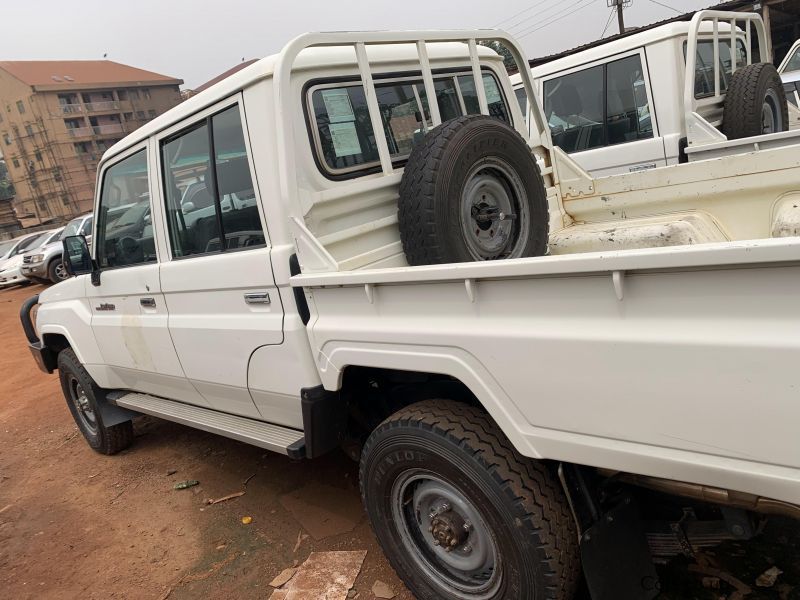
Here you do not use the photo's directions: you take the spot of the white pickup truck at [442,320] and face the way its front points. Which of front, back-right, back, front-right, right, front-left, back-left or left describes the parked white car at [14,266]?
front

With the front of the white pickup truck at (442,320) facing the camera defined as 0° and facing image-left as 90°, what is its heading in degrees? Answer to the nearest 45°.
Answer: approximately 135°

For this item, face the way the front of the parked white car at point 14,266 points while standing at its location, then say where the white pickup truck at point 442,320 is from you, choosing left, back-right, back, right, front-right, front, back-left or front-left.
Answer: front-left
